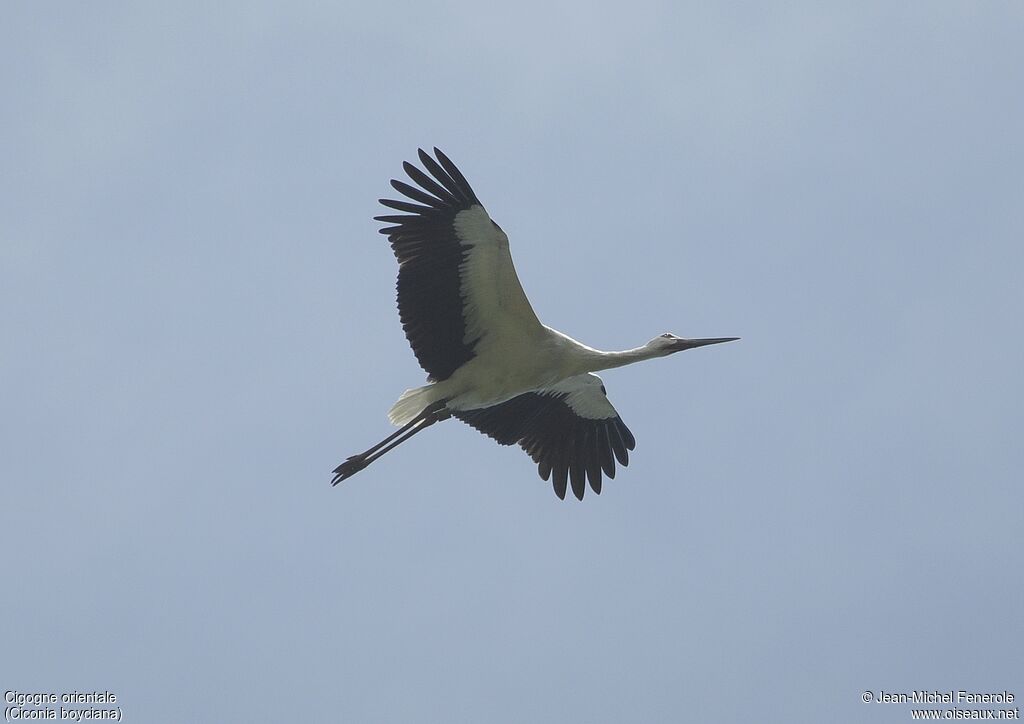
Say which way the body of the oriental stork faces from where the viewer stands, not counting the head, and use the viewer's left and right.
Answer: facing to the right of the viewer
